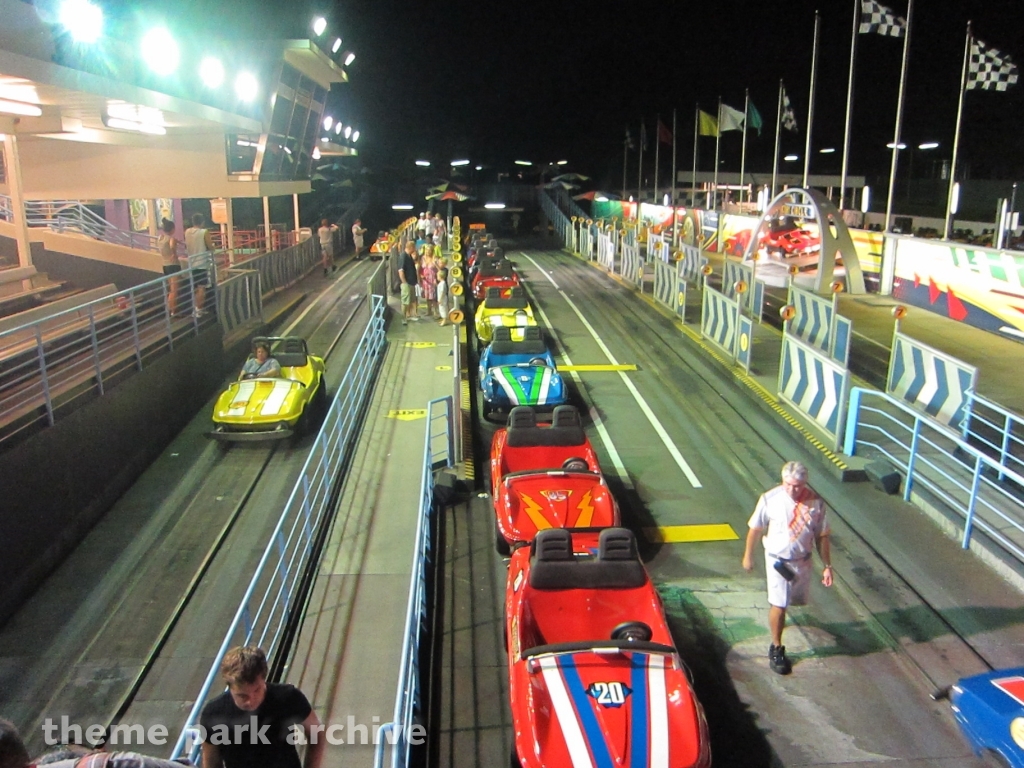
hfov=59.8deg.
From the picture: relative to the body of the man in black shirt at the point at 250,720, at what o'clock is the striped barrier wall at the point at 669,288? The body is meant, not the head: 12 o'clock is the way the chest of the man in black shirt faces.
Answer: The striped barrier wall is roughly at 7 o'clock from the man in black shirt.

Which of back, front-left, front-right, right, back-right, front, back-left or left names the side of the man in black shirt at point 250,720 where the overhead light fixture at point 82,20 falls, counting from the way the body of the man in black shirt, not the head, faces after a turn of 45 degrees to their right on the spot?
back-right

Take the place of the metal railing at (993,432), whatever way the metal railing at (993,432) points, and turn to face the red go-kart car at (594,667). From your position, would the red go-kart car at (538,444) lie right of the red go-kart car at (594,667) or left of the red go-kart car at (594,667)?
right

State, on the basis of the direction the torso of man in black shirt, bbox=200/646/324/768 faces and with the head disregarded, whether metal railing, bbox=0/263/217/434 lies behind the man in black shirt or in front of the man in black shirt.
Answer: behind

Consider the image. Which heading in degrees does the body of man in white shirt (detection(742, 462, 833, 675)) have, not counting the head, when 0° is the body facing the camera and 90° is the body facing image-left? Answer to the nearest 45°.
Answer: approximately 0°

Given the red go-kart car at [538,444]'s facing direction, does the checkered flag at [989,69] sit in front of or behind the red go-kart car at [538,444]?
behind

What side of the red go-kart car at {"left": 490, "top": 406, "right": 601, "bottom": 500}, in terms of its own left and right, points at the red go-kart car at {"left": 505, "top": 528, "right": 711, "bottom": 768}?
front

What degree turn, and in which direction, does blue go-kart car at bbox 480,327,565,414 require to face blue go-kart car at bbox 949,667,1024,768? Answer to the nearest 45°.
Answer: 0° — it already faces it

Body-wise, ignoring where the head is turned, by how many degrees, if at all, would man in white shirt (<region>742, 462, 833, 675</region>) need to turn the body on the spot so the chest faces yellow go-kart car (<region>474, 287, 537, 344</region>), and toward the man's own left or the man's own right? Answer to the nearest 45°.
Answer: approximately 135° to the man's own right
